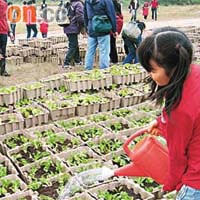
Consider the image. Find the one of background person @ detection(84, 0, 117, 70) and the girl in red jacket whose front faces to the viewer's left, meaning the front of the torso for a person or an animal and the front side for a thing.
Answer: the girl in red jacket

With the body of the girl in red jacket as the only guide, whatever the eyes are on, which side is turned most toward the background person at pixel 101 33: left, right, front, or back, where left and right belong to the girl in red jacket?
right

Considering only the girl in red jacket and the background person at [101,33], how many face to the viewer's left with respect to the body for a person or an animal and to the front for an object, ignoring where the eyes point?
1

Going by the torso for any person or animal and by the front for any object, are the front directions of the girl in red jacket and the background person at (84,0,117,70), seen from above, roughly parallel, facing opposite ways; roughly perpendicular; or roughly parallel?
roughly perpendicular

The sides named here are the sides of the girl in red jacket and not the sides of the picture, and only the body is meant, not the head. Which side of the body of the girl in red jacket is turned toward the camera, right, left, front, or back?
left

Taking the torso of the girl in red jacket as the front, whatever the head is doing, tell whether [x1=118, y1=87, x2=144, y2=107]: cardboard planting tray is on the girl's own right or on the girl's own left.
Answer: on the girl's own right
